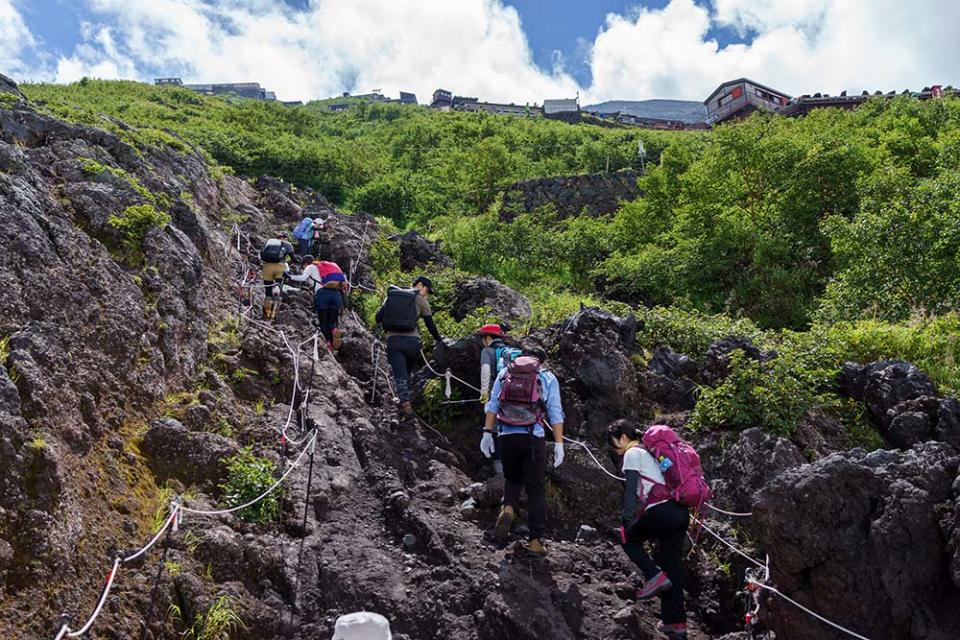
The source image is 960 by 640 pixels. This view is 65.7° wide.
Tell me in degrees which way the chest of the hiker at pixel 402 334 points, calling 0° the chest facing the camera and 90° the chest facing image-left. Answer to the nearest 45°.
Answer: approximately 225°

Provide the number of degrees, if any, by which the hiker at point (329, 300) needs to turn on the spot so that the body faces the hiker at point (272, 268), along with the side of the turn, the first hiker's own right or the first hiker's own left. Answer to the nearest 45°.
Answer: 0° — they already face them

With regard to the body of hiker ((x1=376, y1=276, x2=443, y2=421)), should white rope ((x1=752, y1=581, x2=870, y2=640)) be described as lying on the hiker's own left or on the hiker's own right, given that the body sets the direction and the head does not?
on the hiker's own right

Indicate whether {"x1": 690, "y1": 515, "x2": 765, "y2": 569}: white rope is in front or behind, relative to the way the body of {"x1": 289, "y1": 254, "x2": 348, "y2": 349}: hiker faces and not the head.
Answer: behind

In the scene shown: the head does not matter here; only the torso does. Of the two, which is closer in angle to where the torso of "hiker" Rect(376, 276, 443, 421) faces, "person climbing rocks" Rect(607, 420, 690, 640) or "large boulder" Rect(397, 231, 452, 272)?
the large boulder

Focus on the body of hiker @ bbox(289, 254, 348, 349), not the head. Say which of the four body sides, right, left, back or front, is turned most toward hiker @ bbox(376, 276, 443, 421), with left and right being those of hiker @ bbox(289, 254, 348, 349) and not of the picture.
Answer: back

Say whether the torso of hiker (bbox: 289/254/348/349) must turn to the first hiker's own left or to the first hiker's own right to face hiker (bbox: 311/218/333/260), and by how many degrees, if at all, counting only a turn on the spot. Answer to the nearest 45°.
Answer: approximately 45° to the first hiker's own right

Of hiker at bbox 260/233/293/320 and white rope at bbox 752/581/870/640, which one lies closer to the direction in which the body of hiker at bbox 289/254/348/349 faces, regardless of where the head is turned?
the hiker

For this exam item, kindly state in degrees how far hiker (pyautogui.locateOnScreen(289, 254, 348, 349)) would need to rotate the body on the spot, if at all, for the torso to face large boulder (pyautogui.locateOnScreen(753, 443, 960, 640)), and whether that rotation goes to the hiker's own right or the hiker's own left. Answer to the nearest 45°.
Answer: approximately 180°

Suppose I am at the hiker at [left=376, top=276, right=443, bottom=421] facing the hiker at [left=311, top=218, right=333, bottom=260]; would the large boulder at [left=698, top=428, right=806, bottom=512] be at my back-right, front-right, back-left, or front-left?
back-right

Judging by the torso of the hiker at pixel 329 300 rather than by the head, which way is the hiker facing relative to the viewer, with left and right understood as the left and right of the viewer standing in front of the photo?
facing away from the viewer and to the left of the viewer

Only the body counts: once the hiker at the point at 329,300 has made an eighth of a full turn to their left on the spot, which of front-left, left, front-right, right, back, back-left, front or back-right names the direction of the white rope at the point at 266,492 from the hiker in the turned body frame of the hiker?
left

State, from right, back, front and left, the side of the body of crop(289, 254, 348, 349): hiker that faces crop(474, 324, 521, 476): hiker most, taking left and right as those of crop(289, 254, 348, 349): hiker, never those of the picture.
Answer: back

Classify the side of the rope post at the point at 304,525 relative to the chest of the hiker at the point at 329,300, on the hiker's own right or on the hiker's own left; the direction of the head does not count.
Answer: on the hiker's own left

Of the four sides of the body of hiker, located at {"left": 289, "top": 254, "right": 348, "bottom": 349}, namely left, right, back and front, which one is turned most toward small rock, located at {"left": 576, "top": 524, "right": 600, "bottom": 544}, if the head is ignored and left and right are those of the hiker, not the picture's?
back

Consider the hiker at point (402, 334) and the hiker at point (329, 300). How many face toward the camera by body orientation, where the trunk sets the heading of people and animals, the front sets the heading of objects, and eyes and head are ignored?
0
